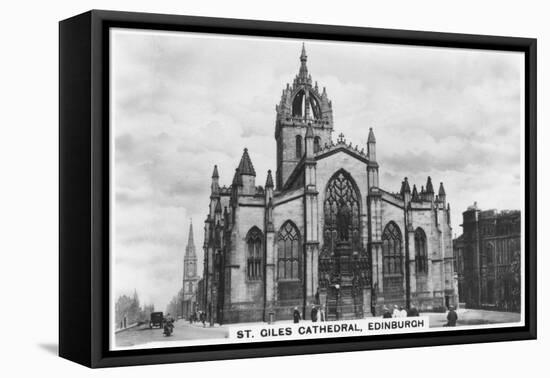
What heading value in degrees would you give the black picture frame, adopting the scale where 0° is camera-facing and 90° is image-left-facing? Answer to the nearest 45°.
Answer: approximately 315°
